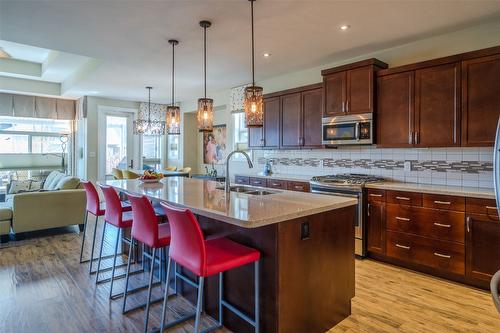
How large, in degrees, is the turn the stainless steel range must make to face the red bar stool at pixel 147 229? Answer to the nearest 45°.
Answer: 0° — it already faces it

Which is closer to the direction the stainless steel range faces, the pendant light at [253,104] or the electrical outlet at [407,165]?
the pendant light

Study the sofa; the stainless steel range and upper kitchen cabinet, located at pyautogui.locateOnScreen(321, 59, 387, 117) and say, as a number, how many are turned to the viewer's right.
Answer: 0

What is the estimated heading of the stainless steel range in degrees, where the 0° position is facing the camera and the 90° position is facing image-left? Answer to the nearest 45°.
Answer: approximately 45°

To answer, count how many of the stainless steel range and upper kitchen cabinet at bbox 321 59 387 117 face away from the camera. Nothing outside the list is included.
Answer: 0

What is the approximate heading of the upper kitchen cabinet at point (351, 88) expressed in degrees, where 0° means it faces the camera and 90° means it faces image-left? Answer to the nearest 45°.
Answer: approximately 45°

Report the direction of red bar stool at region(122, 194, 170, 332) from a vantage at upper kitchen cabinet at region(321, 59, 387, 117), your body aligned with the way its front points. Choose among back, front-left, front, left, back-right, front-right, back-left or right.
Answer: front
